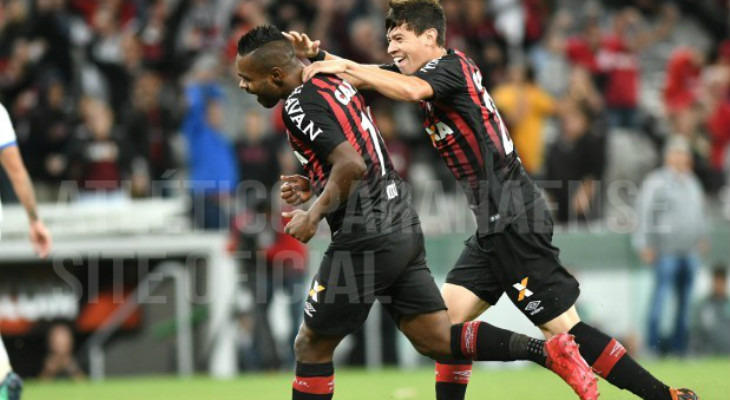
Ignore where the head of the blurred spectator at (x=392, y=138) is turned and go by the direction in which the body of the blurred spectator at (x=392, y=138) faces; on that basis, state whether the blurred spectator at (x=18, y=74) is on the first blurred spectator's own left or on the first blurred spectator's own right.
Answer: on the first blurred spectator's own right

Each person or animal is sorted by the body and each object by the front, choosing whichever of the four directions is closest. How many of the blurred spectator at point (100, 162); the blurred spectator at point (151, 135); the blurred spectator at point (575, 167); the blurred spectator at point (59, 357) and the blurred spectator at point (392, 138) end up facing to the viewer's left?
0

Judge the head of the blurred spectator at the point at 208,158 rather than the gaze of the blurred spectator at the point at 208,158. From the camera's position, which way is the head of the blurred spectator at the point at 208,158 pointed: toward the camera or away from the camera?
toward the camera

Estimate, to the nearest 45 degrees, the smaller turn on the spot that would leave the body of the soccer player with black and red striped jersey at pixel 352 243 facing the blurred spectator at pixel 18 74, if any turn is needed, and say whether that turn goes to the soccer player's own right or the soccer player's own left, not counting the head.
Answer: approximately 45° to the soccer player's own right

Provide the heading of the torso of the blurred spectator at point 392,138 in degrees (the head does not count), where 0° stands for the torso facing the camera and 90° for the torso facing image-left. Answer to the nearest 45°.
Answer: approximately 0°

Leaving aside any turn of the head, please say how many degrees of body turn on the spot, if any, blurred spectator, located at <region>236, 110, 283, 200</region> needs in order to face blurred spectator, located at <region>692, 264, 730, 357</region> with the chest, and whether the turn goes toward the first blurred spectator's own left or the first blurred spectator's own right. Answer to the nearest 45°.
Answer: approximately 90° to the first blurred spectator's own left

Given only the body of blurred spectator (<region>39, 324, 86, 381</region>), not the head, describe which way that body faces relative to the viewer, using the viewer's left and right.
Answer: facing the viewer

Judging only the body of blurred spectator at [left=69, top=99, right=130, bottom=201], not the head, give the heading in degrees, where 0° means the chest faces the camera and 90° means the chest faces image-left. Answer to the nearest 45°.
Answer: approximately 0°

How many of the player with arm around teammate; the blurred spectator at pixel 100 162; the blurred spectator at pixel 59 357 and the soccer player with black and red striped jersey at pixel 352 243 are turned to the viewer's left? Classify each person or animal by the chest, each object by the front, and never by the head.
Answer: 2

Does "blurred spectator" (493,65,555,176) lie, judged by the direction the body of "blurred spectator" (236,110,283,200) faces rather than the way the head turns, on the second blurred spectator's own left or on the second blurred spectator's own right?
on the second blurred spectator's own left

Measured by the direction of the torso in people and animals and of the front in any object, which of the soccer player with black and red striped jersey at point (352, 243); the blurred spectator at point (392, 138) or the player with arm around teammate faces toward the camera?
the blurred spectator

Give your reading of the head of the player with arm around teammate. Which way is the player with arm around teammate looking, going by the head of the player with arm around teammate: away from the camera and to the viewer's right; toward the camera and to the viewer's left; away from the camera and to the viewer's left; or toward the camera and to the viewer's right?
toward the camera and to the viewer's left

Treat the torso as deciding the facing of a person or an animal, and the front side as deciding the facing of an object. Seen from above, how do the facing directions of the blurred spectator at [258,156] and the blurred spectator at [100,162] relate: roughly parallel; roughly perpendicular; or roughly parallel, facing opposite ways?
roughly parallel

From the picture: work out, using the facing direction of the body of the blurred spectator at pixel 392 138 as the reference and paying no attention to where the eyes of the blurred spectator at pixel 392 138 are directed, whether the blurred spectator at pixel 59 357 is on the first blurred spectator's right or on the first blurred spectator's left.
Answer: on the first blurred spectator's right

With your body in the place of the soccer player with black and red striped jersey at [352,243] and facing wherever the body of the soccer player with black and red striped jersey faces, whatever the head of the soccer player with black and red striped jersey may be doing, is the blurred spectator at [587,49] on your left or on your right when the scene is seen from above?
on your right

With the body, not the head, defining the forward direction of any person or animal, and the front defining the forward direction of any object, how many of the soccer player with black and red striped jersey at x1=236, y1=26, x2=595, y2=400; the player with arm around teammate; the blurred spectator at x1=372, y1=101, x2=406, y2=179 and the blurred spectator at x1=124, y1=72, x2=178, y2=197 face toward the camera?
2

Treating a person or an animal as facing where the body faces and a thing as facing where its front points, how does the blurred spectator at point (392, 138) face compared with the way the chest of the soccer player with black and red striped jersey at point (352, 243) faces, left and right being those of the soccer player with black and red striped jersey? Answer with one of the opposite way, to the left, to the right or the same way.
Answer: to the left
